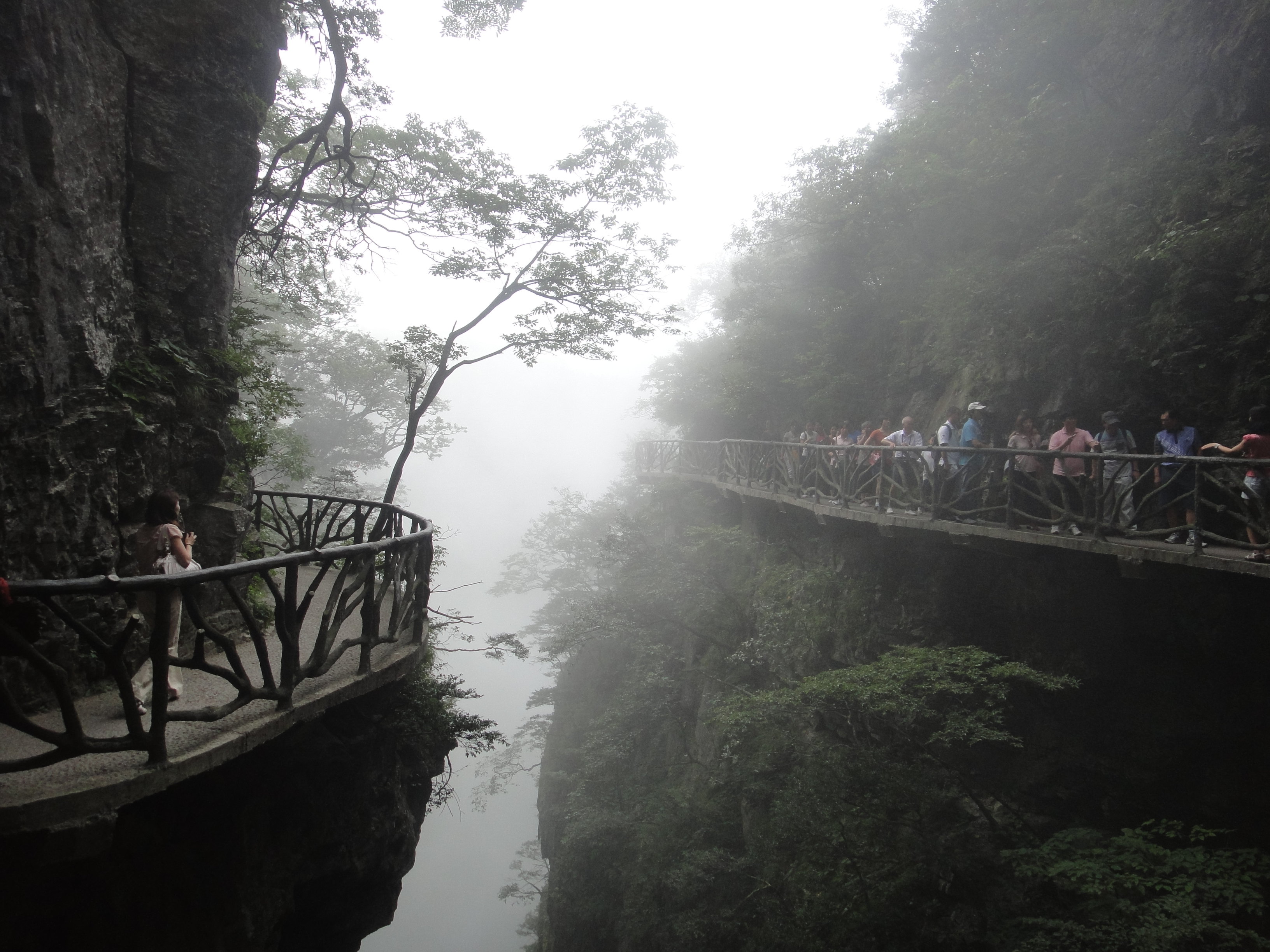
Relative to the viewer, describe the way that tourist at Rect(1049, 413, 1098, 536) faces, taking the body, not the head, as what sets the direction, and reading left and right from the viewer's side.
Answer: facing the viewer

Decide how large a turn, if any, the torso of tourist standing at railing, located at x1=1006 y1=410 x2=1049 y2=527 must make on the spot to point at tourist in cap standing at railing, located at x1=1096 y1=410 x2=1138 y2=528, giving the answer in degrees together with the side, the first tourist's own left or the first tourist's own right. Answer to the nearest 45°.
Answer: approximately 45° to the first tourist's own left

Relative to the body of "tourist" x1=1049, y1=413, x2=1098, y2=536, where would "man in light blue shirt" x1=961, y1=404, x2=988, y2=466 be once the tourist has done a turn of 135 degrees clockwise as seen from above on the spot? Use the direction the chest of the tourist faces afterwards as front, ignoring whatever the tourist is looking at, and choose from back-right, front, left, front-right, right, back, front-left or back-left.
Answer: front

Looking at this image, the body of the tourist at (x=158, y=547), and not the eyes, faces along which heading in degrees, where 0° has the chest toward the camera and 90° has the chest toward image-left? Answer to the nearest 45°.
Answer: approximately 225°

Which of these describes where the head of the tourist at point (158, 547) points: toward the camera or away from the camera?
away from the camera

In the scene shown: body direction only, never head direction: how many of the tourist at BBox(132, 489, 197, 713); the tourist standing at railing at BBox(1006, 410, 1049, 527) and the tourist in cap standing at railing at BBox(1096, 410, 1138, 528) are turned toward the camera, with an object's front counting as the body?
2

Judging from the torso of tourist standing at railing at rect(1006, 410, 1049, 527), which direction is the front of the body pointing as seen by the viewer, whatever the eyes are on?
toward the camera

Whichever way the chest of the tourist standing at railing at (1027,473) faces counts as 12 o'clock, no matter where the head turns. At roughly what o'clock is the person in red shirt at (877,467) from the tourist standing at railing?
The person in red shirt is roughly at 4 o'clock from the tourist standing at railing.

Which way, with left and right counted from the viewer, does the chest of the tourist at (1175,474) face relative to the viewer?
facing the viewer and to the left of the viewer

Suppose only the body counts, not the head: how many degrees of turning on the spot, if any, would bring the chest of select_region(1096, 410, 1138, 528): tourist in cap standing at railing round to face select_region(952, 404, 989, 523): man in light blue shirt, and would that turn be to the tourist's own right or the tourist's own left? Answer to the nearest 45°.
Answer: approximately 135° to the tourist's own right

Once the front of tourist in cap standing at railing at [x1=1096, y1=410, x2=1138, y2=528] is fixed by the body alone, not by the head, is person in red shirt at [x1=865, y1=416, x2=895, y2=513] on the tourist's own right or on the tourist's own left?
on the tourist's own right

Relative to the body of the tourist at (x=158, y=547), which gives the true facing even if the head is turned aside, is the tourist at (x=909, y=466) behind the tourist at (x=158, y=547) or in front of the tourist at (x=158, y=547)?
in front
